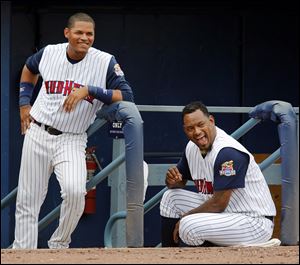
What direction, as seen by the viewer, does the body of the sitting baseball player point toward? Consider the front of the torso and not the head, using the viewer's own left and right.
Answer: facing the viewer and to the left of the viewer

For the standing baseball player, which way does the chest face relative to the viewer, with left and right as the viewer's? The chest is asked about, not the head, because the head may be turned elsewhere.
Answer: facing the viewer

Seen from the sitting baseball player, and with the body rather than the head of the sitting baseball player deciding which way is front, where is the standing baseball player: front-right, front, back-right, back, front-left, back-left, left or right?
front-right

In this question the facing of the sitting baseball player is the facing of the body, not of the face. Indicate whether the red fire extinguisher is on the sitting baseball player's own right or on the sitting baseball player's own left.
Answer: on the sitting baseball player's own right

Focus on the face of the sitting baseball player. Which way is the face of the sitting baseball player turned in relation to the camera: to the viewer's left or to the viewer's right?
to the viewer's left

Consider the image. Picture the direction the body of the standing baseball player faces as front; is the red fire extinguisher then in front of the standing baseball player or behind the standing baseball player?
behind

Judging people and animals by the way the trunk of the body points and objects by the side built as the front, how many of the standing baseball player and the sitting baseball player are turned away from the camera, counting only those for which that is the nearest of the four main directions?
0

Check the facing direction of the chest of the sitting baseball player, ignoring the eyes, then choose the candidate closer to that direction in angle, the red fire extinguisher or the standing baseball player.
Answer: the standing baseball player

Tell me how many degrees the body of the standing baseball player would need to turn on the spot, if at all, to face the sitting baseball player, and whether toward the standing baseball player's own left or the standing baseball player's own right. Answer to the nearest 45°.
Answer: approximately 90° to the standing baseball player's own left

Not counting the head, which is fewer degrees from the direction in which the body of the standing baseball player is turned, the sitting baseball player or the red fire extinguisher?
the sitting baseball player

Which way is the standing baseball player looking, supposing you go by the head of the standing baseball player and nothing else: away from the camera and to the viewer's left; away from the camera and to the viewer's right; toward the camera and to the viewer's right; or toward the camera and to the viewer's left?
toward the camera and to the viewer's right
